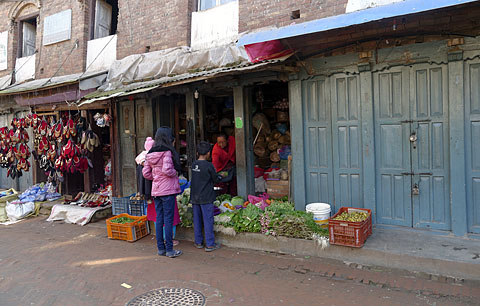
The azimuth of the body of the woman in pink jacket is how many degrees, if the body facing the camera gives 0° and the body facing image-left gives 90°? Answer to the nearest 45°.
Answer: approximately 225°

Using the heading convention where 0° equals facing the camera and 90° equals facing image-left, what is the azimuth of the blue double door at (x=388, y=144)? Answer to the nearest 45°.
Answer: approximately 45°

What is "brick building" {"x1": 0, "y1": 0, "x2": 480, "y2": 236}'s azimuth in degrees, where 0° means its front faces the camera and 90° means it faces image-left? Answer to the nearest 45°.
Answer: approximately 45°

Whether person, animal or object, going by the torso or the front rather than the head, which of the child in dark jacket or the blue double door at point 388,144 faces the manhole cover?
the blue double door

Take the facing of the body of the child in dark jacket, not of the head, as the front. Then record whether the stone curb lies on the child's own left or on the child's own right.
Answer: on the child's own right

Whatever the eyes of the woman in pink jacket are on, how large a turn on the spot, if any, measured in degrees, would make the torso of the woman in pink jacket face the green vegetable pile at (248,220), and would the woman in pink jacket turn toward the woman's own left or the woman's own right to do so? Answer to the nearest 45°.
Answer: approximately 45° to the woman's own right

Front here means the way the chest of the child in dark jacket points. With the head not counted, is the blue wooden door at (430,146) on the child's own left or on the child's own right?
on the child's own right

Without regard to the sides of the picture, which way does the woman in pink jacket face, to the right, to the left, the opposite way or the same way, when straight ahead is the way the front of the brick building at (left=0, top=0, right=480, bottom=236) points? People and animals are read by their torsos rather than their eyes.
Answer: the opposite way
